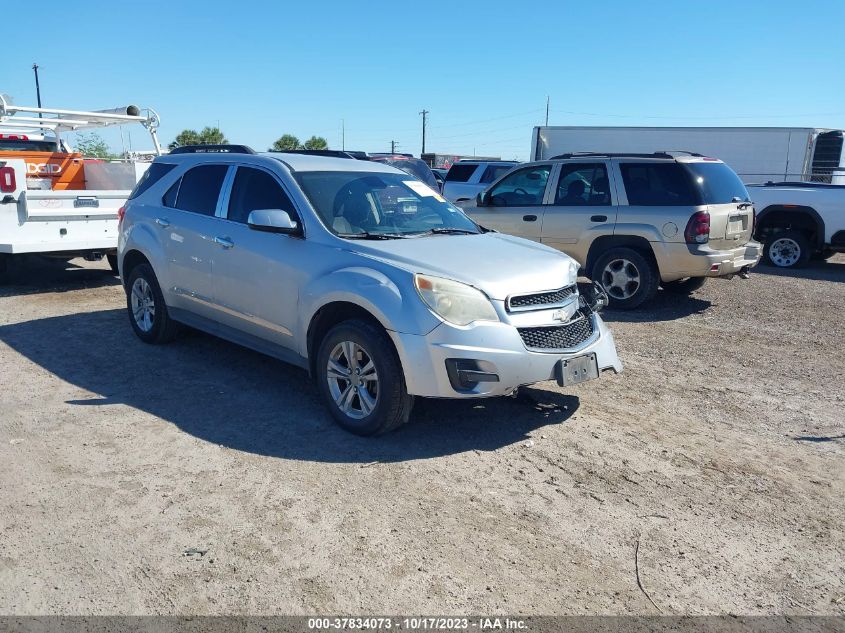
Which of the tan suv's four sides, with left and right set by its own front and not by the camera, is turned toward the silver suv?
left

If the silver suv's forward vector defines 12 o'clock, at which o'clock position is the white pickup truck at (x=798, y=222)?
The white pickup truck is roughly at 9 o'clock from the silver suv.

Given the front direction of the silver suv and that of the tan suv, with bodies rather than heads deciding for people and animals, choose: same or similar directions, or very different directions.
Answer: very different directions

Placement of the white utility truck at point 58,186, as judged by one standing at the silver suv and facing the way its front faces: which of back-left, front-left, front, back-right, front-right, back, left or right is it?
back

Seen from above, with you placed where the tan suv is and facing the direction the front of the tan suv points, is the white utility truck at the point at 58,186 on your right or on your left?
on your left

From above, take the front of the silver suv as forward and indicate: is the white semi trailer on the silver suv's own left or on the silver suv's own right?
on the silver suv's own left

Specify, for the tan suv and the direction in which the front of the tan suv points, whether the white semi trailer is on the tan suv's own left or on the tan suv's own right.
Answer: on the tan suv's own right

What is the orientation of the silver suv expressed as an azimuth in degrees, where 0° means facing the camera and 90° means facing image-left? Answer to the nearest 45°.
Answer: approximately 315°

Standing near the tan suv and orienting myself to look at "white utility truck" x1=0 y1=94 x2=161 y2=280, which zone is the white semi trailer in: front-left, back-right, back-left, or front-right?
back-right

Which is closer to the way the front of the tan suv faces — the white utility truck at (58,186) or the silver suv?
the white utility truck

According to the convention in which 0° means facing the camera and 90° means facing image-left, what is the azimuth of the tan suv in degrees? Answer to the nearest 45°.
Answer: approximately 135°

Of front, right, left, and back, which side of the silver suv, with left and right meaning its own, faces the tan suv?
left
